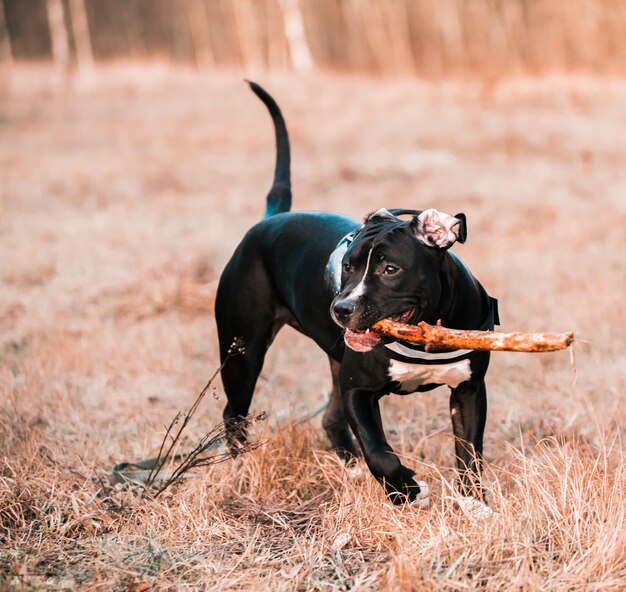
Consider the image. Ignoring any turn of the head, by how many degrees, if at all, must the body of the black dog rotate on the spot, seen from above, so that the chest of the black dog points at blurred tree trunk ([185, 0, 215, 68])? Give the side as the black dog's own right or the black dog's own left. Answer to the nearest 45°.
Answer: approximately 135° to the black dog's own left

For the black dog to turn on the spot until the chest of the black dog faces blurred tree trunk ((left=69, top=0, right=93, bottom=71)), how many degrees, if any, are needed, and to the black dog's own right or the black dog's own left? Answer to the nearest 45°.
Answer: approximately 135° to the black dog's own left

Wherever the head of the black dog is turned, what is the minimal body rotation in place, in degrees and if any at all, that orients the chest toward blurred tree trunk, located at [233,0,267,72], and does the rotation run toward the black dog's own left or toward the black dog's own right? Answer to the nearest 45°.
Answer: approximately 135° to the black dog's own left

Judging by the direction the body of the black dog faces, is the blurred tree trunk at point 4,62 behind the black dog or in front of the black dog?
behind

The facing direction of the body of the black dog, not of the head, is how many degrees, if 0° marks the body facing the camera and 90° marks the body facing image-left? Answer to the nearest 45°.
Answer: approximately 315°

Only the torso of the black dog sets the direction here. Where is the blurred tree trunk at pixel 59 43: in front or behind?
behind
